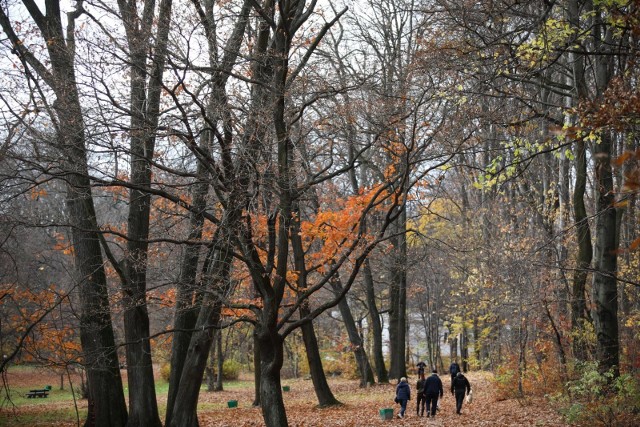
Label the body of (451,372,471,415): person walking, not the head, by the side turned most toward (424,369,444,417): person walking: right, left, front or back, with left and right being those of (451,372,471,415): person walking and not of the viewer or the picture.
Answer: left

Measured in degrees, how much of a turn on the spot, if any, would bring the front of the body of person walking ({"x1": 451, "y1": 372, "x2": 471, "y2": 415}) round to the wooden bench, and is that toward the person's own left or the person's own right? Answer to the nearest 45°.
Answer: approximately 45° to the person's own left

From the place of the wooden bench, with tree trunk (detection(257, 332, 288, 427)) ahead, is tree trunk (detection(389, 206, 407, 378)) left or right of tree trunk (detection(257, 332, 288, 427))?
left

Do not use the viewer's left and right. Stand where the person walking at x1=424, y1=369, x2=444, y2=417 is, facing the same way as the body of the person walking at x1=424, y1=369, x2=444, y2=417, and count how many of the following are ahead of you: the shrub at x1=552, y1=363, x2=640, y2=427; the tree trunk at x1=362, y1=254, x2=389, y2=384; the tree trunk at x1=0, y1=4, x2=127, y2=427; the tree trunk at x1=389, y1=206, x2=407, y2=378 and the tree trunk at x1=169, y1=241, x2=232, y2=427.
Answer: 2

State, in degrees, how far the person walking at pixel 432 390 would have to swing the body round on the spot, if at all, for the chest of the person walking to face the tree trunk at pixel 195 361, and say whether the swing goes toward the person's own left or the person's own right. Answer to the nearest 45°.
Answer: approximately 135° to the person's own left

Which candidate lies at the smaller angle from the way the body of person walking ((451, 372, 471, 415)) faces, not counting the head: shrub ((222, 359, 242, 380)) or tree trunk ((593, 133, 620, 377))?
the shrub

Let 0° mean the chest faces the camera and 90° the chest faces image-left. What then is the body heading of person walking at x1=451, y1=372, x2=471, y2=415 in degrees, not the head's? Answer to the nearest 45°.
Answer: approximately 180°

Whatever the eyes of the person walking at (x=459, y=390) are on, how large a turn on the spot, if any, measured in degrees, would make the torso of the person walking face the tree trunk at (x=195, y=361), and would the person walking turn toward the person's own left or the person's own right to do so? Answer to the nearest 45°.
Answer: approximately 135° to the person's own left

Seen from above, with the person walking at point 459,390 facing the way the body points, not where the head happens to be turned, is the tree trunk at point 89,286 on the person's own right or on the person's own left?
on the person's own left

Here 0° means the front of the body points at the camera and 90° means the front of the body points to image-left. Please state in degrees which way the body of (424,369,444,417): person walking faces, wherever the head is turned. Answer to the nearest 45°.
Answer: approximately 180°

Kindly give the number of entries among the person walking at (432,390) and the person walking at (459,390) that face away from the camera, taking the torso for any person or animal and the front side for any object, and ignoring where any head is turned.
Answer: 2

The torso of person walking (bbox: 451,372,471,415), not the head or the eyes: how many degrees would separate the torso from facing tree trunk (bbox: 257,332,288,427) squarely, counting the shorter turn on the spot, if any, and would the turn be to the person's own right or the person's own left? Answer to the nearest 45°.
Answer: approximately 135° to the person's own left

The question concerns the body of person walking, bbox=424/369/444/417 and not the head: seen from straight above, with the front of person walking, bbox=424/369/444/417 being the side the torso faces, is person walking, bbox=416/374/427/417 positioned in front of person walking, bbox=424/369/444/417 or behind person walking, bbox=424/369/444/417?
in front
